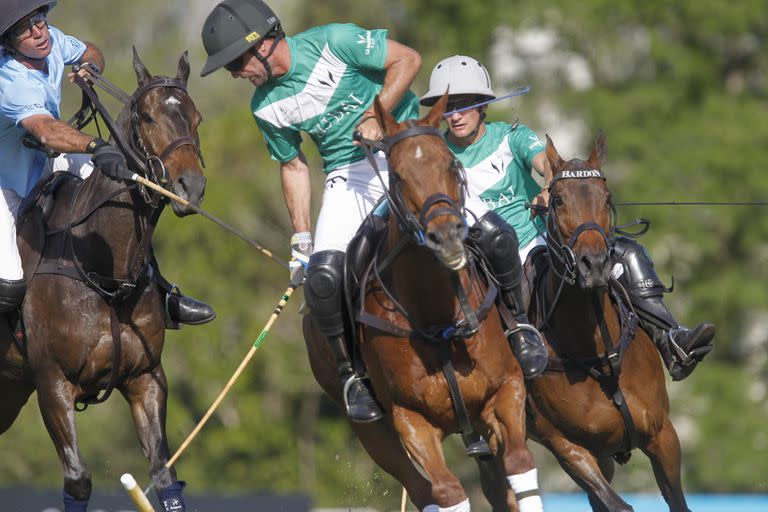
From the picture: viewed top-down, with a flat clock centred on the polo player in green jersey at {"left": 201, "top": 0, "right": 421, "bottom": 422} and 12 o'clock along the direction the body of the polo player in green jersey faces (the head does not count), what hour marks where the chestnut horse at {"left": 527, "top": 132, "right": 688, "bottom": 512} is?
The chestnut horse is roughly at 7 o'clock from the polo player in green jersey.

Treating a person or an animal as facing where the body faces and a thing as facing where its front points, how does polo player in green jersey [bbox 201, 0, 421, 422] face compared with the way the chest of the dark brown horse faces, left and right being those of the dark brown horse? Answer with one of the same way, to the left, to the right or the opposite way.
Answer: to the right

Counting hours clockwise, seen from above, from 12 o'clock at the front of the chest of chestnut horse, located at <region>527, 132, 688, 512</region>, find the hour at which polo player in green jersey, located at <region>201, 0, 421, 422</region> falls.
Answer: The polo player in green jersey is roughly at 2 o'clock from the chestnut horse.

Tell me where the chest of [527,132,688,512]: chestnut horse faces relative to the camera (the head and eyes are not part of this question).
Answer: toward the camera

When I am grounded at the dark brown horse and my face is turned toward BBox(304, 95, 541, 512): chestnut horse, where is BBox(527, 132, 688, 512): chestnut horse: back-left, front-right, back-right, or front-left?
front-left

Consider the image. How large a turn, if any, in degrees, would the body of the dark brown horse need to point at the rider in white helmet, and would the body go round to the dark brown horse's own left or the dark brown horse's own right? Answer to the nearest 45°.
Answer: approximately 45° to the dark brown horse's own left

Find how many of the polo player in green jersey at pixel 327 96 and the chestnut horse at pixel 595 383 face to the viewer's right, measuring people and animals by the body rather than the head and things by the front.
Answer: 0

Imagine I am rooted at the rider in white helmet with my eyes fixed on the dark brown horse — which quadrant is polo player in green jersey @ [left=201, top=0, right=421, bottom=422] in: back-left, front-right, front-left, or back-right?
front-left

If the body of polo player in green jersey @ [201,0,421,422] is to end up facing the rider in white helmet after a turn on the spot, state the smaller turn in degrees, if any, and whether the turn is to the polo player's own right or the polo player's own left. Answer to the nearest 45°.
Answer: approximately 180°

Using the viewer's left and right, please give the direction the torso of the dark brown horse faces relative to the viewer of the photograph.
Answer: facing the viewer and to the right of the viewer

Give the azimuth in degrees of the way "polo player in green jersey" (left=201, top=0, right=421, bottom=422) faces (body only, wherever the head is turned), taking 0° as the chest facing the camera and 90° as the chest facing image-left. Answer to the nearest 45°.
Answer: approximately 45°
